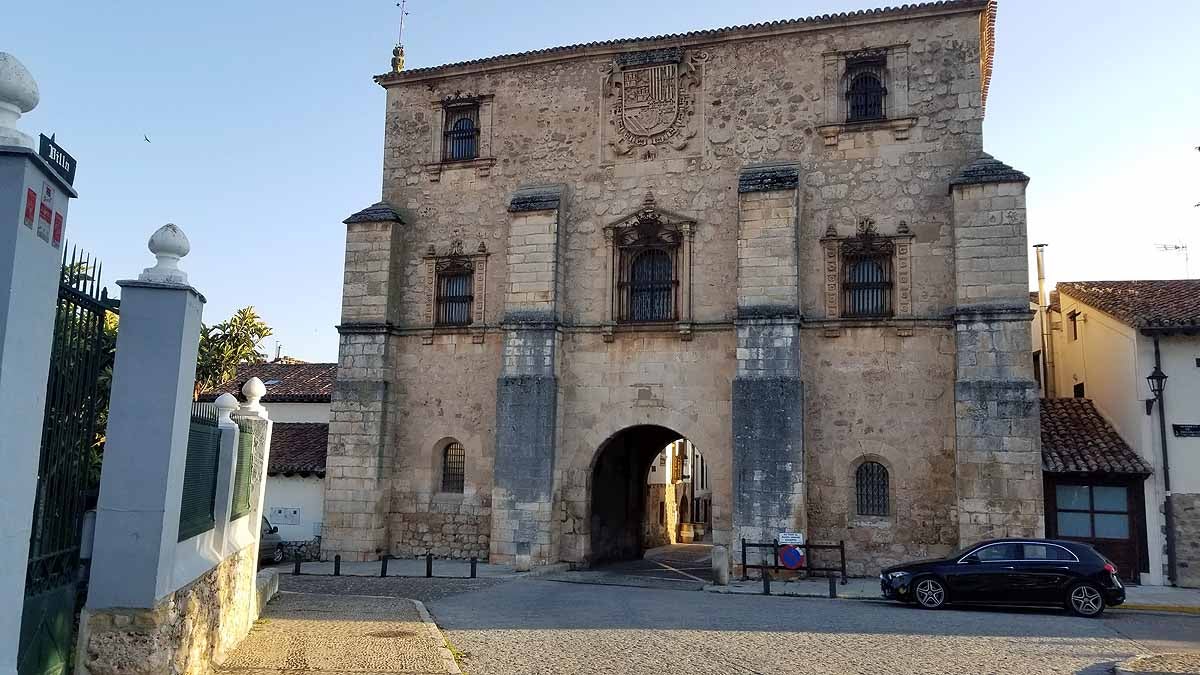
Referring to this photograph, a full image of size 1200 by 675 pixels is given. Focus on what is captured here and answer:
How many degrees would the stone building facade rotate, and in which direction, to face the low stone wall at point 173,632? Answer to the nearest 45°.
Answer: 0° — it already faces it

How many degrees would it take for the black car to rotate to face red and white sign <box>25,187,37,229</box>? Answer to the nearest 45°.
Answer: approximately 90° to its left

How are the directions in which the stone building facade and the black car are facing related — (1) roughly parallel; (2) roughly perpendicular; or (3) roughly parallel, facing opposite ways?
roughly perpendicular

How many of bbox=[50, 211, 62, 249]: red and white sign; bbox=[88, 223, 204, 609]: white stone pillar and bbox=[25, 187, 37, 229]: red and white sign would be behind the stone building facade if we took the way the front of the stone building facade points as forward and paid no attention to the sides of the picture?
0

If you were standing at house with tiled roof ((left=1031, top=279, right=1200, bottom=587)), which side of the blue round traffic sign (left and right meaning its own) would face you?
left

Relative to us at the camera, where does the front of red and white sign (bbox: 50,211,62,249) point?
facing the viewer and to the right of the viewer

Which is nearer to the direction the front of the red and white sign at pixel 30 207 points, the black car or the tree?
the black car

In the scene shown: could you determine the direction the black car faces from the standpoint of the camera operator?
facing to the left of the viewer

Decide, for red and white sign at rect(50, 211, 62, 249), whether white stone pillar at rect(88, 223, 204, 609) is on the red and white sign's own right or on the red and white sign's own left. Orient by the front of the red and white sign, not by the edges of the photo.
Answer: on the red and white sign's own left

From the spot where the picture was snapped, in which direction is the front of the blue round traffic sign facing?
facing the viewer

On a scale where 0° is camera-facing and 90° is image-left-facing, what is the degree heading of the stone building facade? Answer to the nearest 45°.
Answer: approximately 0°

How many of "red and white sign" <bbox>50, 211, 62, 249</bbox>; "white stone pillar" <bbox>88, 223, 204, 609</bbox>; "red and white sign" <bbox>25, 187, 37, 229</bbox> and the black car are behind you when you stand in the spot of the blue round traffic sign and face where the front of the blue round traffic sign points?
0

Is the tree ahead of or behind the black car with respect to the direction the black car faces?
ahead

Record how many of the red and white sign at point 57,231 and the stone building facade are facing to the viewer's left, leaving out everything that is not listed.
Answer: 0

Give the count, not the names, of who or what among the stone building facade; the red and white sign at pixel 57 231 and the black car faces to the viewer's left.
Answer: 1

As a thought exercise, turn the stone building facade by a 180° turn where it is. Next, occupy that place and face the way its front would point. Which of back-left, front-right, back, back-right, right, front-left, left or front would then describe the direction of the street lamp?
right
